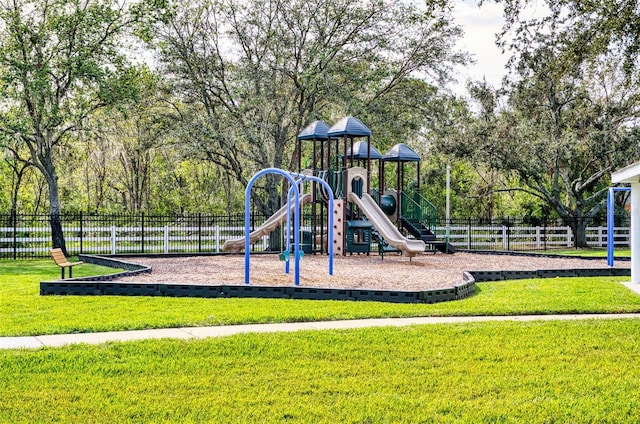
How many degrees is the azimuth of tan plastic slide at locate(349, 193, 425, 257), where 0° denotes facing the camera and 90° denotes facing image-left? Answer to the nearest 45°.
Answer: approximately 315°

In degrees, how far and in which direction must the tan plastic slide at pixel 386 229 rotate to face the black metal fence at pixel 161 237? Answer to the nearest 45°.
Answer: approximately 180°
